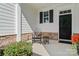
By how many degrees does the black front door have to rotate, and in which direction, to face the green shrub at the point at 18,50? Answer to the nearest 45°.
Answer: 0° — it already faces it

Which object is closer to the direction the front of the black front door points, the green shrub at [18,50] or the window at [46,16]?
the green shrub

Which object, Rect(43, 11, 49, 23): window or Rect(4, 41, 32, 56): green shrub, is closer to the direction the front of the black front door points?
the green shrub

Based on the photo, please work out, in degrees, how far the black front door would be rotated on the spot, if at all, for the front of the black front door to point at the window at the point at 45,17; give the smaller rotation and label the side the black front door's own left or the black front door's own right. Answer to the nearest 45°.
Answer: approximately 135° to the black front door's own right

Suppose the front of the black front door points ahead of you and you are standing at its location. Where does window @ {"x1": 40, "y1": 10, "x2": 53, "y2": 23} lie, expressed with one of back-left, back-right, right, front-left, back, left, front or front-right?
back-right

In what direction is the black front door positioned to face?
toward the camera
